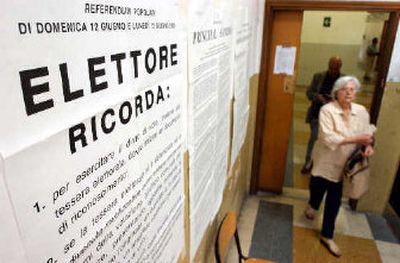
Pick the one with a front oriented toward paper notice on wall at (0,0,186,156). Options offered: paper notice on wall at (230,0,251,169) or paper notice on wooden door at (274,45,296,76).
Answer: paper notice on wooden door at (274,45,296,76)

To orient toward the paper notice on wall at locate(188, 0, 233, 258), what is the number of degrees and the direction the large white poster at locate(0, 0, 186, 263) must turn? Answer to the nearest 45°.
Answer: approximately 90° to its left

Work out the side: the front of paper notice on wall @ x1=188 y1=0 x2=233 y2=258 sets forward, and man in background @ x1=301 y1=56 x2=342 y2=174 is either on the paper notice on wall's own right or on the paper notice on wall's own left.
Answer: on the paper notice on wall's own left

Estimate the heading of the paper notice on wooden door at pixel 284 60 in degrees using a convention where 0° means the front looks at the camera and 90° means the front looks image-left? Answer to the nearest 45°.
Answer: approximately 0°

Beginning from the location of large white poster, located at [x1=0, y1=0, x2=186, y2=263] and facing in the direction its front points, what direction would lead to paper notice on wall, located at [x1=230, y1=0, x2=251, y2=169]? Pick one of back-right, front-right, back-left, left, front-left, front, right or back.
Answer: left

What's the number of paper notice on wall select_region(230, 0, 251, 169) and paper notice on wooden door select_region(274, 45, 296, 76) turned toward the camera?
1

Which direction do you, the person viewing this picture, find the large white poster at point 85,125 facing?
facing the viewer and to the right of the viewer

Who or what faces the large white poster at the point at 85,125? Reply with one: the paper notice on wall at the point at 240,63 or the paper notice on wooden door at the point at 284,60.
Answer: the paper notice on wooden door at the point at 284,60

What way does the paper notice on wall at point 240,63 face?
to the viewer's right

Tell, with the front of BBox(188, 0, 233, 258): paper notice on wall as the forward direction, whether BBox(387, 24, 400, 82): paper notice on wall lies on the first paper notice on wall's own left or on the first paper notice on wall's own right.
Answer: on the first paper notice on wall's own left

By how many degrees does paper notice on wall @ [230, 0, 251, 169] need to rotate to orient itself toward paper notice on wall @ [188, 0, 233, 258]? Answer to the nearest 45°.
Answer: approximately 90° to its right

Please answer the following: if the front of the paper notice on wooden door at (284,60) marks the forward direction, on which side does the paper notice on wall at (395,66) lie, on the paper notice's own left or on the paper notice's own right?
on the paper notice's own left
